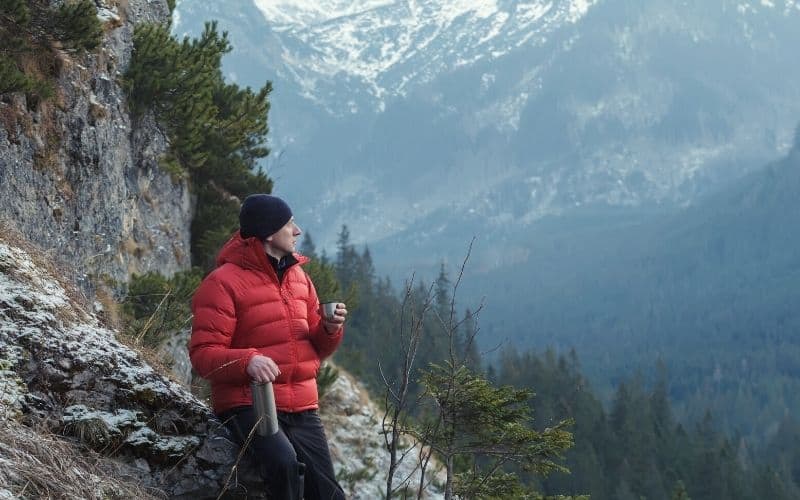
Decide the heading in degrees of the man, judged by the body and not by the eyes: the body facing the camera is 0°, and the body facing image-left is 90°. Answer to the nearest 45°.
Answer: approximately 315°

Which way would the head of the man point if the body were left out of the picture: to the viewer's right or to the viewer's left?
to the viewer's right

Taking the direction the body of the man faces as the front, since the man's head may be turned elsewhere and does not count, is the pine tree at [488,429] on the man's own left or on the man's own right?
on the man's own left

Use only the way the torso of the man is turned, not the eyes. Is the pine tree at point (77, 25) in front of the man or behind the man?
behind

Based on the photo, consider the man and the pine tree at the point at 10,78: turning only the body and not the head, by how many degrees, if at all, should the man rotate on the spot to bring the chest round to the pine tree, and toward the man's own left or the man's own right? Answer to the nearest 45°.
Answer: approximately 180°
